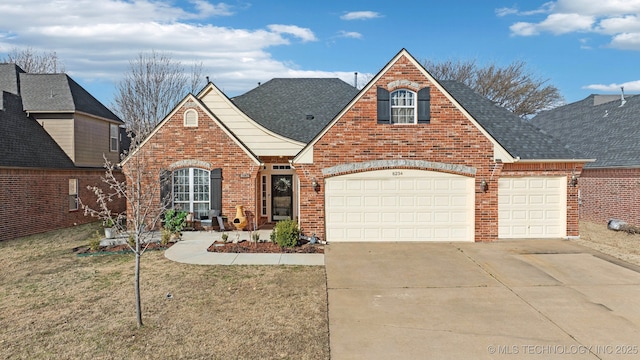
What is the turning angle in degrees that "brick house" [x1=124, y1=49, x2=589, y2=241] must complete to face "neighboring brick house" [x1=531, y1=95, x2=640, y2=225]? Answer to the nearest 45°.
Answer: approximately 135° to its left

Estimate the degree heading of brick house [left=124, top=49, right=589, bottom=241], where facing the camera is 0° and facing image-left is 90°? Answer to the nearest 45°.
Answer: approximately 0°

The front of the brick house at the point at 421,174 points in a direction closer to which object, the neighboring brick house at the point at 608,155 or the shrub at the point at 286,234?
the shrub

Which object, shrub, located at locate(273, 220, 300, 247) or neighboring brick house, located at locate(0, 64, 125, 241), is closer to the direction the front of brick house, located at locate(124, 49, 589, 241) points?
the shrub

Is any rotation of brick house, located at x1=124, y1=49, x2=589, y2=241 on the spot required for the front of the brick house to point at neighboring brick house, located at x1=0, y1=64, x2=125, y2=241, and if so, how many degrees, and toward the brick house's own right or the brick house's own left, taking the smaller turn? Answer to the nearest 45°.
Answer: approximately 90° to the brick house's own right

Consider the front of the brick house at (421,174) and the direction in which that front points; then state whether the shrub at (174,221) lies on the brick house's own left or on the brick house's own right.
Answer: on the brick house's own right
